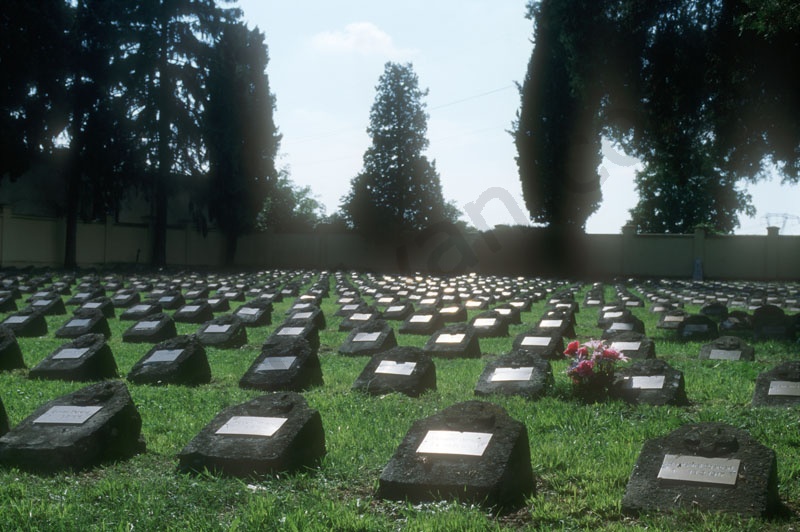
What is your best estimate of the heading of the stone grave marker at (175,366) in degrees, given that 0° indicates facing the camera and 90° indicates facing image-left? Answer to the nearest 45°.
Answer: approximately 45°

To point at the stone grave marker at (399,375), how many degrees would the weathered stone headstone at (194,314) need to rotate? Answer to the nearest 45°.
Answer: approximately 45° to its left

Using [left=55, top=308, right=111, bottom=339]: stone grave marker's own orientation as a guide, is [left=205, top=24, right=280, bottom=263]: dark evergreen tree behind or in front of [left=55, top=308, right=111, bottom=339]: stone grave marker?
behind

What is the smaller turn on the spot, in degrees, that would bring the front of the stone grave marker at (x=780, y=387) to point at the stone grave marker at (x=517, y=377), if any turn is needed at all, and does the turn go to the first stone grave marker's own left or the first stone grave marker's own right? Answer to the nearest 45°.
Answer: approximately 90° to the first stone grave marker's own right

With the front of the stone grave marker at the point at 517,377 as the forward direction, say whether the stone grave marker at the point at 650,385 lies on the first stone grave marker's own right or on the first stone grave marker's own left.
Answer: on the first stone grave marker's own left

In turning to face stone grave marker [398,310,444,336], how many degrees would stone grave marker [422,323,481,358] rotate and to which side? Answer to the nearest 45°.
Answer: approximately 135° to its right

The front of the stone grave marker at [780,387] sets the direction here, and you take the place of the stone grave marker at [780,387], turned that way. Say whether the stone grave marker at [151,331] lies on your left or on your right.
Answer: on your right

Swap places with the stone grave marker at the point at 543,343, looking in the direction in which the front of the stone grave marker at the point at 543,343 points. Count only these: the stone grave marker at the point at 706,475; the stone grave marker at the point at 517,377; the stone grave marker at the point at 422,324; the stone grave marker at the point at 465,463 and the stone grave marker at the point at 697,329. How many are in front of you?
3

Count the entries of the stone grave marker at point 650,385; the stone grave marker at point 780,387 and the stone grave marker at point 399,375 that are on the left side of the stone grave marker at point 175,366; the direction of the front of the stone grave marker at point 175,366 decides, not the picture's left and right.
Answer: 3

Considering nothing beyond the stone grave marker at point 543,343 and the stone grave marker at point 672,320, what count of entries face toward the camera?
2

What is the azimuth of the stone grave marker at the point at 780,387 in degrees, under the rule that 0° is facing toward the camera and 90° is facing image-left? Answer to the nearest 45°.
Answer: approximately 0°

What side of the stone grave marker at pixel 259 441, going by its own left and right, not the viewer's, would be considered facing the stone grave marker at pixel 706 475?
left
